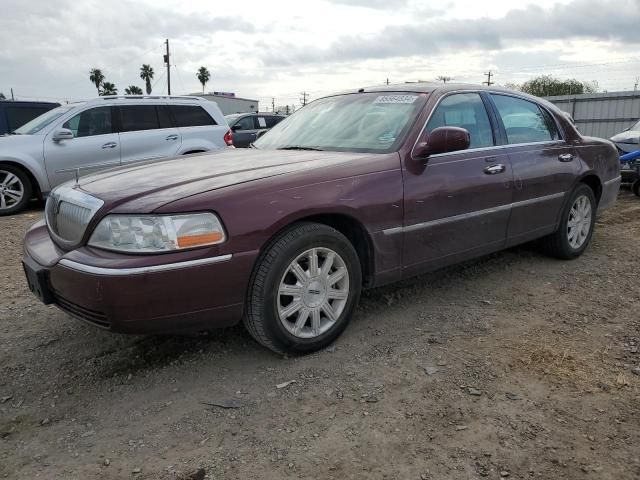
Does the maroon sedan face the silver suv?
no

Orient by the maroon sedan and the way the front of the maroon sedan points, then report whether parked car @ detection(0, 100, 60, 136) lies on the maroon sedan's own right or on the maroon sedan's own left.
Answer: on the maroon sedan's own right

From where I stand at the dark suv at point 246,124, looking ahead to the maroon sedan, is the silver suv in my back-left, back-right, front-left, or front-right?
front-right

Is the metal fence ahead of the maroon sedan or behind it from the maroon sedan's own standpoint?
behind

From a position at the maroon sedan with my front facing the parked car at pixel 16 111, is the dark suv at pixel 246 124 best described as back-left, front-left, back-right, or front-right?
front-right

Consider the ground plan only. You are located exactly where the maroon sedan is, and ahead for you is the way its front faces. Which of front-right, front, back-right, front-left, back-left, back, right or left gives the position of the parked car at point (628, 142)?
back

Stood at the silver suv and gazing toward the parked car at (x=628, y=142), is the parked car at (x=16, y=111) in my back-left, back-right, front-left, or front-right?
back-left

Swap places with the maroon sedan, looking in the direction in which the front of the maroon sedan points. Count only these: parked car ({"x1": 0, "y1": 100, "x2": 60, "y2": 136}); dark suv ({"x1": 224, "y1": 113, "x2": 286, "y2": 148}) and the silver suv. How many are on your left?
0

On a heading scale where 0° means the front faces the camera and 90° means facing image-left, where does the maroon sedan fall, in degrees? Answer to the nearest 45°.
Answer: approximately 45°

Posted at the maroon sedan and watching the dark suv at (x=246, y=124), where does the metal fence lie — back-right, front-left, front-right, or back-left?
front-right

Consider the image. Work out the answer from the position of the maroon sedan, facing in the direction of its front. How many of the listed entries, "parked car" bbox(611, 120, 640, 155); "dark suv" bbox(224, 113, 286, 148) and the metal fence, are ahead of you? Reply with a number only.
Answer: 0

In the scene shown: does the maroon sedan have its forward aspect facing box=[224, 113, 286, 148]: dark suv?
no
